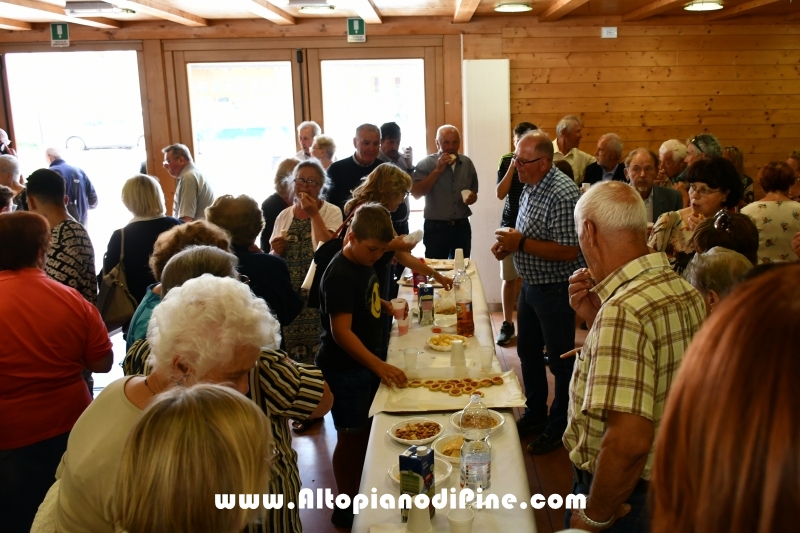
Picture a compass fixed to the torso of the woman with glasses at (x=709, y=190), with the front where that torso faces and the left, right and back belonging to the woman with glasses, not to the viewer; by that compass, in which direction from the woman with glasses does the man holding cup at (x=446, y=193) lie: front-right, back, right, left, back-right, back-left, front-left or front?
right

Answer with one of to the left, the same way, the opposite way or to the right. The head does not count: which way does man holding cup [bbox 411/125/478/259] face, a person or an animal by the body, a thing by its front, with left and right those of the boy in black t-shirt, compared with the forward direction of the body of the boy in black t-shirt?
to the right

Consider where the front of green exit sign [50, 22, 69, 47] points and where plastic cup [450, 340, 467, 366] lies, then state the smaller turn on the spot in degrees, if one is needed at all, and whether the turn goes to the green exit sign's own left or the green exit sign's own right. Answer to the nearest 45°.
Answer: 0° — it already faces it

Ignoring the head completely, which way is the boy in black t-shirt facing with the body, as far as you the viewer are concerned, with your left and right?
facing to the right of the viewer

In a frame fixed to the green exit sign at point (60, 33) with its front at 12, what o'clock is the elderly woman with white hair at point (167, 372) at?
The elderly woman with white hair is roughly at 12 o'clock from the green exit sign.

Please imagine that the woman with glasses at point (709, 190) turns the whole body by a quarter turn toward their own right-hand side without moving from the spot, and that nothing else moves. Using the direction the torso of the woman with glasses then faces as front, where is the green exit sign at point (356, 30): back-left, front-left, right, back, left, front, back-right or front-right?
front

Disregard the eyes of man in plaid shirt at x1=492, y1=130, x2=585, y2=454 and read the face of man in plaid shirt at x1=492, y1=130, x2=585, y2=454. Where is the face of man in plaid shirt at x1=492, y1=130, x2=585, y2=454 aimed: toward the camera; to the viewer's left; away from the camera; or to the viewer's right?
to the viewer's left

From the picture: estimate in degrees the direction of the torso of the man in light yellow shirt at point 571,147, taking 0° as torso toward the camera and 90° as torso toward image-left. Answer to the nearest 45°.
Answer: approximately 315°

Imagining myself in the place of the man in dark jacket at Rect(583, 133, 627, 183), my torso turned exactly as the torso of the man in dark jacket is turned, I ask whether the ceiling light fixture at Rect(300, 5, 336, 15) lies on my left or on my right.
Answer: on my right
